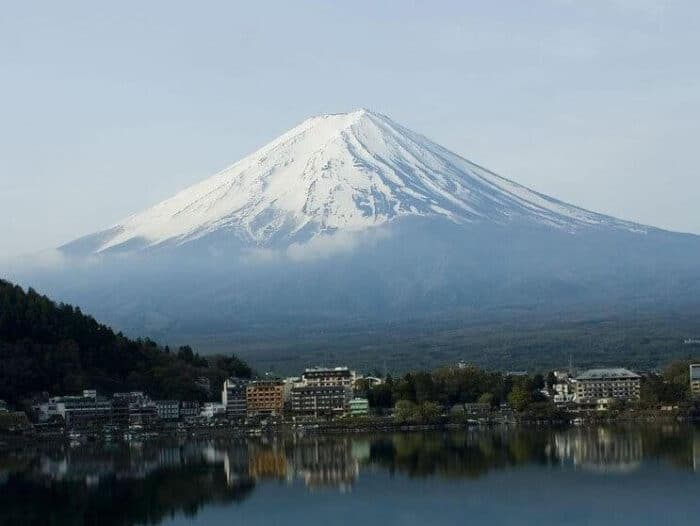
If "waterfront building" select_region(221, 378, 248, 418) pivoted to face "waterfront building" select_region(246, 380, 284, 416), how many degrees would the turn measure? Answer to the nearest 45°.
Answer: approximately 90° to its left

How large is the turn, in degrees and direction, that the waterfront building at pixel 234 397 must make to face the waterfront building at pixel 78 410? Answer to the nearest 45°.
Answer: approximately 45° to its right

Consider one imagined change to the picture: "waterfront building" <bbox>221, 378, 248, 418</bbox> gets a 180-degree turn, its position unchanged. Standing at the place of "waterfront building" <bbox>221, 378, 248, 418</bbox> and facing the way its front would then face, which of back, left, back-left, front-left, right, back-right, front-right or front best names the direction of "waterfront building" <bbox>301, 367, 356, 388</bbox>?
right

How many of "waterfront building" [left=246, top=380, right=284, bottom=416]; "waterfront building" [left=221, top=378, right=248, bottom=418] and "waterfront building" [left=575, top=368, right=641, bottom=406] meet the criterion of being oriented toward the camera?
3

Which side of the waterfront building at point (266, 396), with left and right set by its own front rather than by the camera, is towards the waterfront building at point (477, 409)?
left

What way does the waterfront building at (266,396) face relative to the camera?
toward the camera

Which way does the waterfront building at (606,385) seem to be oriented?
toward the camera

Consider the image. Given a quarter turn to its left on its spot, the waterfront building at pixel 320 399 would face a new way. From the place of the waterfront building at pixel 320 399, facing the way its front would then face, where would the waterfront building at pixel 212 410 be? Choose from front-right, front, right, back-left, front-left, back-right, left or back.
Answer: back

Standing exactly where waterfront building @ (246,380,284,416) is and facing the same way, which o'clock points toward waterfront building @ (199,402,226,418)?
waterfront building @ (199,402,226,418) is roughly at 2 o'clock from waterfront building @ (246,380,284,416).

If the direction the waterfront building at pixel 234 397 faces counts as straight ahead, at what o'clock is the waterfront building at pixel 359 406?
the waterfront building at pixel 359 406 is roughly at 10 o'clock from the waterfront building at pixel 234 397.

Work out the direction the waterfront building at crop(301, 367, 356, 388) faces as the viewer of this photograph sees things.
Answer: facing the viewer

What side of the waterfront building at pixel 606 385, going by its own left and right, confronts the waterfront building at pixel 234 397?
right

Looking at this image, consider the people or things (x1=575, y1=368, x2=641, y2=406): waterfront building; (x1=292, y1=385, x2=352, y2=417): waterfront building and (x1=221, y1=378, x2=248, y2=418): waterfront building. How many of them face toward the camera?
3
